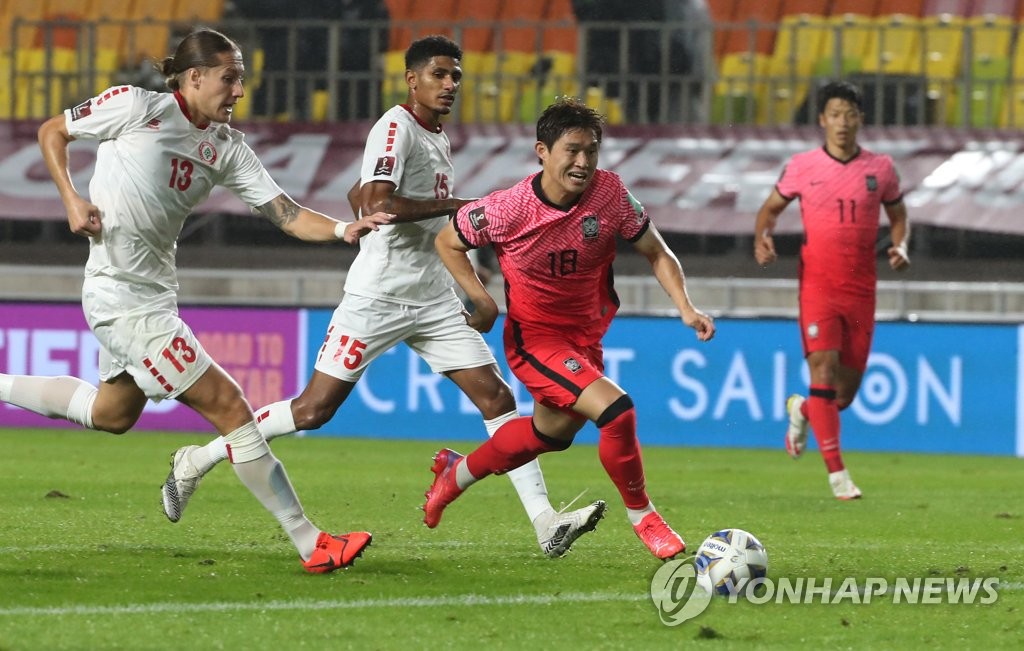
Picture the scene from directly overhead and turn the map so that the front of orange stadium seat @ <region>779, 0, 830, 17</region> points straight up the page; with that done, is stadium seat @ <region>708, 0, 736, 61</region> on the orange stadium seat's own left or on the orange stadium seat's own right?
on the orange stadium seat's own right

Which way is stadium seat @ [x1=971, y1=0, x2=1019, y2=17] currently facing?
toward the camera

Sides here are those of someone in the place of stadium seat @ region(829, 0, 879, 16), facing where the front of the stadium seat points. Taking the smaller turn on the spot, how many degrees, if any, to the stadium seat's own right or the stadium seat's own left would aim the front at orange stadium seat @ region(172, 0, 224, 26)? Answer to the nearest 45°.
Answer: approximately 90° to the stadium seat's own right

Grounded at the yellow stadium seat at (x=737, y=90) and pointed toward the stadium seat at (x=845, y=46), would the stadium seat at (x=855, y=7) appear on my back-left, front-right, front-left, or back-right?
front-left

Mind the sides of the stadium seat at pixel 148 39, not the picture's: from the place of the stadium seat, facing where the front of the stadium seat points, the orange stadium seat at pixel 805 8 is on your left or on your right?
on your left

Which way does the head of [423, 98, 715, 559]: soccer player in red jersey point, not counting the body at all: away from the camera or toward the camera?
toward the camera

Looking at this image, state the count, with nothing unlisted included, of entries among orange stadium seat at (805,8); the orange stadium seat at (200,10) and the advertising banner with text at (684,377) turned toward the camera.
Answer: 3

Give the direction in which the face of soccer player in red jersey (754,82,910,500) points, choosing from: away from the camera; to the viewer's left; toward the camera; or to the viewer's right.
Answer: toward the camera

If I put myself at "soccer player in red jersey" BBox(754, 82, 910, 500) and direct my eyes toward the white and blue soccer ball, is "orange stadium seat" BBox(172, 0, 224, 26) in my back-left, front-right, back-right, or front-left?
back-right

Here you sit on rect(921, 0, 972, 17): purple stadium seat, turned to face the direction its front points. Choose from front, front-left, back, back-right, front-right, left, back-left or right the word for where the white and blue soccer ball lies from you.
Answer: front

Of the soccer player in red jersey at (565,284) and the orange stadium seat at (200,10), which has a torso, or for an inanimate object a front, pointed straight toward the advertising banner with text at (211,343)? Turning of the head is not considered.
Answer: the orange stadium seat

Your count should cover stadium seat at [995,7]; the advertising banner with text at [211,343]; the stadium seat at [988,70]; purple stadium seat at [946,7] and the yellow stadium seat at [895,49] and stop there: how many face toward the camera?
5

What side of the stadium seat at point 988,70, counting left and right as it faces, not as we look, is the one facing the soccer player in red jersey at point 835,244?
front

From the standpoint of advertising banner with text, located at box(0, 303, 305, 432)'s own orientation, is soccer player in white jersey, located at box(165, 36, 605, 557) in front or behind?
in front

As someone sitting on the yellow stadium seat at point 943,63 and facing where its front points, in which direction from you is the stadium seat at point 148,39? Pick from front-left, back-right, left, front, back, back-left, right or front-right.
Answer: right

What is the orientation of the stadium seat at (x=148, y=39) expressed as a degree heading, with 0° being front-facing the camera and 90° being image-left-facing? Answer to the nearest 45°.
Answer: approximately 0°

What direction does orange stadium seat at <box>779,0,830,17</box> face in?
toward the camera
